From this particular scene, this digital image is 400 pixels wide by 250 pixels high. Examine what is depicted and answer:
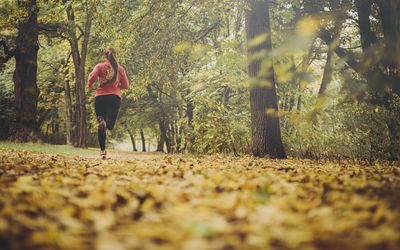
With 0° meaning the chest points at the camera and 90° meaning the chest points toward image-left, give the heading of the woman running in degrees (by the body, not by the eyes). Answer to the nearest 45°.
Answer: approximately 180°

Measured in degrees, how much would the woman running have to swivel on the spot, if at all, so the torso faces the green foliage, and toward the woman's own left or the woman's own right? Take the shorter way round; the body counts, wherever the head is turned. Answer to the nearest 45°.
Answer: approximately 90° to the woman's own right
